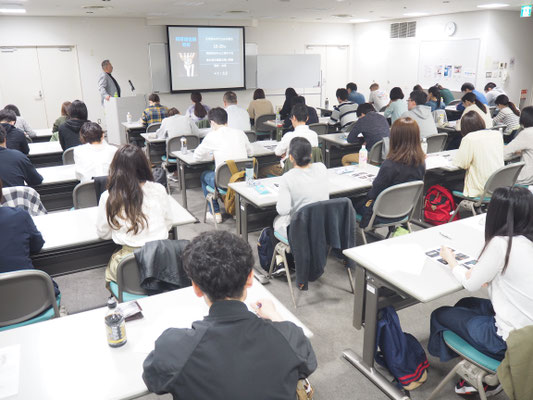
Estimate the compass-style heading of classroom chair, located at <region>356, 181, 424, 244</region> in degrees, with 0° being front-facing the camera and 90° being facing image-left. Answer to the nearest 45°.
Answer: approximately 135°

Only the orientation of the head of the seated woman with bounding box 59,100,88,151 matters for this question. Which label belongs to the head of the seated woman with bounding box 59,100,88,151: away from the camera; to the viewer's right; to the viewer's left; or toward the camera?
away from the camera

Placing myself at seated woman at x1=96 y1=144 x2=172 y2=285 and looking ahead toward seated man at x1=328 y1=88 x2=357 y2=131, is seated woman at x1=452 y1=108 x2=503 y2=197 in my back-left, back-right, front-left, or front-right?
front-right

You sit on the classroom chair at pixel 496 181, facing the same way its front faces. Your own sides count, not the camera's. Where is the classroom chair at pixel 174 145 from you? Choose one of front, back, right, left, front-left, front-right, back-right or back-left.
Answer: front-left

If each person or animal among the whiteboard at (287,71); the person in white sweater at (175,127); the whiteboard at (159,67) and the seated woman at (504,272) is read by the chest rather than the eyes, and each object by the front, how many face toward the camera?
2

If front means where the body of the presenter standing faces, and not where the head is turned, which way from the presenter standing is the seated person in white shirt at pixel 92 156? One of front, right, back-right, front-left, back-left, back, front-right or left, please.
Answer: front-right

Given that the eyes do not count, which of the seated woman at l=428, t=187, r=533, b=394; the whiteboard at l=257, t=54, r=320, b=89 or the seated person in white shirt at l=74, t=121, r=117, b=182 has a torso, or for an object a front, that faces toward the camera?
the whiteboard

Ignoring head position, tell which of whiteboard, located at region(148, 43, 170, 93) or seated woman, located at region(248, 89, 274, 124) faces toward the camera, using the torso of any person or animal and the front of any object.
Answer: the whiteboard

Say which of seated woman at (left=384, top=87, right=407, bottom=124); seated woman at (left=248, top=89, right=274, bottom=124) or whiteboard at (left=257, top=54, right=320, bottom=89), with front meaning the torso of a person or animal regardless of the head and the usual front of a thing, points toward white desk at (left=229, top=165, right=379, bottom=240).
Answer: the whiteboard

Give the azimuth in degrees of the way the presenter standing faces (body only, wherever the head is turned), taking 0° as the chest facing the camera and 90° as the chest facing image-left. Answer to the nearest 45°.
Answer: approximately 315°

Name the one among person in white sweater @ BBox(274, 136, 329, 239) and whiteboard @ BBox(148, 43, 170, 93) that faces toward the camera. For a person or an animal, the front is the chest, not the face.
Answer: the whiteboard

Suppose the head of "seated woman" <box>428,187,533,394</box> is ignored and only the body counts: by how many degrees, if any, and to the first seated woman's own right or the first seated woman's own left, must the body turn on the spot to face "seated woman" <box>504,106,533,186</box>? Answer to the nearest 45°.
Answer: approximately 45° to the first seated woman's own right

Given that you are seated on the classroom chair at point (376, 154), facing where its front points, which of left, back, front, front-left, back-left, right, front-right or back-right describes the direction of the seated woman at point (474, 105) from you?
right

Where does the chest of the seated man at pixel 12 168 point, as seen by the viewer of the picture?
away from the camera

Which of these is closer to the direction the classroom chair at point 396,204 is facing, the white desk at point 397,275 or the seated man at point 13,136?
the seated man

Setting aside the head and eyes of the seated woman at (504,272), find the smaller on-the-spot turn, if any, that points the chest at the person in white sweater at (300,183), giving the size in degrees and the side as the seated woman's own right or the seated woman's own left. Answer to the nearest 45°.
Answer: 0° — they already face them

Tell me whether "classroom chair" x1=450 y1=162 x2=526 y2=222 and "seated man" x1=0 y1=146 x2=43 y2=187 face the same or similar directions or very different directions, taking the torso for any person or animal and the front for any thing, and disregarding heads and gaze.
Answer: same or similar directions

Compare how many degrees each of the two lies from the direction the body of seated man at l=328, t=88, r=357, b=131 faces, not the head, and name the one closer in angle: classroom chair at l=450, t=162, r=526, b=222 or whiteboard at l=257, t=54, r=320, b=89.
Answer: the whiteboard

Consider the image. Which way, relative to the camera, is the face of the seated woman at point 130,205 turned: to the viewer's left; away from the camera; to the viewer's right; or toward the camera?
away from the camera

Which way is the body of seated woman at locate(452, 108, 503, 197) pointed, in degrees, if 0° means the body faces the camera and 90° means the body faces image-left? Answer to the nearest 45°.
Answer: approximately 135°

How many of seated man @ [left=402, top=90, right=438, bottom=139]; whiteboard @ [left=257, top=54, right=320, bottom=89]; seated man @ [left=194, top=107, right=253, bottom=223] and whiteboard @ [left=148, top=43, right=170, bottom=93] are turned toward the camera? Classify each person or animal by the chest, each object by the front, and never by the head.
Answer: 2

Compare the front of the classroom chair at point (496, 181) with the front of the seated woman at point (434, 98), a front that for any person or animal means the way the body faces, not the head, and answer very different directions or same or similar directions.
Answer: same or similar directions

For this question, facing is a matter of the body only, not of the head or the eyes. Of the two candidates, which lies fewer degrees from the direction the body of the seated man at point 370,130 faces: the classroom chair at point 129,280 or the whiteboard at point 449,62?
the whiteboard

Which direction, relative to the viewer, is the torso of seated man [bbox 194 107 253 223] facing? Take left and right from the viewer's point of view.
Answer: facing away from the viewer and to the left of the viewer
